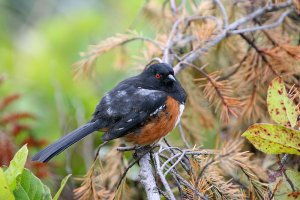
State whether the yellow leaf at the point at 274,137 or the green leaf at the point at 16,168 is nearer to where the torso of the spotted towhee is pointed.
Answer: the yellow leaf

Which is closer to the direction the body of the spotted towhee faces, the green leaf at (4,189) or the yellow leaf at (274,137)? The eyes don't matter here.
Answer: the yellow leaf

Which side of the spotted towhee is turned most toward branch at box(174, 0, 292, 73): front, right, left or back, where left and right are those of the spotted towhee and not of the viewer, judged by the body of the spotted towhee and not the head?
front

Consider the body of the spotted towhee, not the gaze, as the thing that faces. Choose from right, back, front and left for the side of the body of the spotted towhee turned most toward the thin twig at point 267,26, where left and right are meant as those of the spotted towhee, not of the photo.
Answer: front

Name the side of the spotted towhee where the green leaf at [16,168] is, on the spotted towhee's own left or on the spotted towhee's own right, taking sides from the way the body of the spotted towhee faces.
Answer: on the spotted towhee's own right

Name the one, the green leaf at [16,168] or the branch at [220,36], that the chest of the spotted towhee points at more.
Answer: the branch

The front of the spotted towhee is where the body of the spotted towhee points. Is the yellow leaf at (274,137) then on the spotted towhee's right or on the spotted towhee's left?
on the spotted towhee's right

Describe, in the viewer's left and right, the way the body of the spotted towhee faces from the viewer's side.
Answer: facing to the right of the viewer

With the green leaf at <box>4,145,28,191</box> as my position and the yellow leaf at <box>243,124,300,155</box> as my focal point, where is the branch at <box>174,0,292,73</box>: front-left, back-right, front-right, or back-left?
front-left
